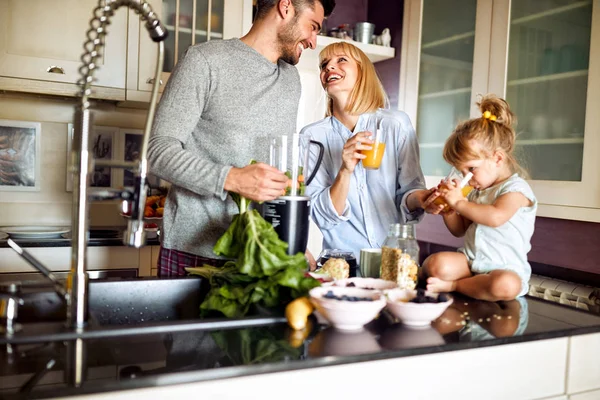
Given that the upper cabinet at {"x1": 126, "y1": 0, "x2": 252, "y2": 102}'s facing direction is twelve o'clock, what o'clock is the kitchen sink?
The kitchen sink is roughly at 12 o'clock from the upper cabinet.

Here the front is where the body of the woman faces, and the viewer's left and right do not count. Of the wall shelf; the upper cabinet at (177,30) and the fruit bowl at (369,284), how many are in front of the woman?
1

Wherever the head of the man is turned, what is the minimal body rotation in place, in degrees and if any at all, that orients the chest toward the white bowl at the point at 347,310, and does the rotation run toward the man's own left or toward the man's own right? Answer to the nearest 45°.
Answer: approximately 45° to the man's own right

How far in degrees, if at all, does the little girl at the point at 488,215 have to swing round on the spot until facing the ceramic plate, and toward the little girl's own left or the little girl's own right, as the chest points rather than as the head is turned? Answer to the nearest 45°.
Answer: approximately 45° to the little girl's own right

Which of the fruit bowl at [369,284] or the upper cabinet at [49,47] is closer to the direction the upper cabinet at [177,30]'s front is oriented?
the fruit bowl

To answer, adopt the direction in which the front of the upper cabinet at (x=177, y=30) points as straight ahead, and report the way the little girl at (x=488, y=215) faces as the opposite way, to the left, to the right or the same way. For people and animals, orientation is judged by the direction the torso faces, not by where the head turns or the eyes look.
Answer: to the right

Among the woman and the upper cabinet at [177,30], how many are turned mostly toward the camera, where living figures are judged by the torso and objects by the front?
2

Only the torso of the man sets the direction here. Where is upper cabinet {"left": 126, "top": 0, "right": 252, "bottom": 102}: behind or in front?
behind
